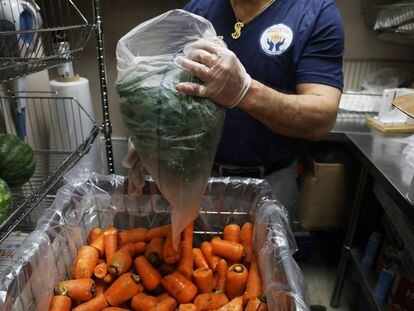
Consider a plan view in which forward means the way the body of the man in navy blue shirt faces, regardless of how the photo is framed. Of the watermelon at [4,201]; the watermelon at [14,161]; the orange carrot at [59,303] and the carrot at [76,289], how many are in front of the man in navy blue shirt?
4

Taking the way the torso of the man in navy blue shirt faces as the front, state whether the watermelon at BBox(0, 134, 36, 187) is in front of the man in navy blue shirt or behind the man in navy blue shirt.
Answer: in front

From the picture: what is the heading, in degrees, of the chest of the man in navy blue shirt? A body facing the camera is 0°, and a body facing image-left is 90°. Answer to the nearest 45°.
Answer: approximately 45°

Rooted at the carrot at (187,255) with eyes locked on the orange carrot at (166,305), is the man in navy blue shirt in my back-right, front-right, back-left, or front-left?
back-left
